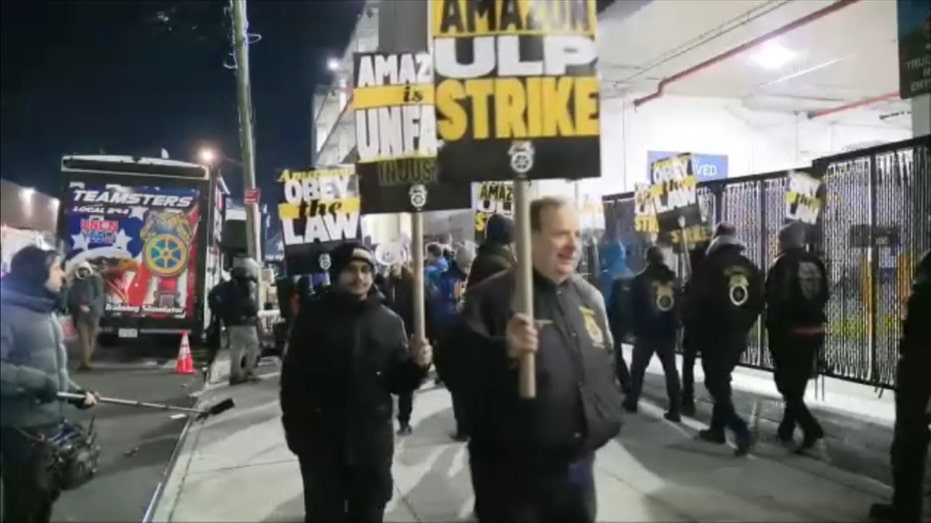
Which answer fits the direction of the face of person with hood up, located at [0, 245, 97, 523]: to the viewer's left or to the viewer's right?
to the viewer's right

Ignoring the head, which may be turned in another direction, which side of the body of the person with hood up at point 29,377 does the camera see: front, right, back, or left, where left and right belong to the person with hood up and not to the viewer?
right

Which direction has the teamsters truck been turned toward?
away from the camera

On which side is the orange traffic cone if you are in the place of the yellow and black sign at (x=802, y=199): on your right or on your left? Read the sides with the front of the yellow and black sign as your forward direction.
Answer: on your right

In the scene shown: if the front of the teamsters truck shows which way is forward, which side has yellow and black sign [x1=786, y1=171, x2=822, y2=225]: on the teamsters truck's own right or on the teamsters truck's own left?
on the teamsters truck's own right

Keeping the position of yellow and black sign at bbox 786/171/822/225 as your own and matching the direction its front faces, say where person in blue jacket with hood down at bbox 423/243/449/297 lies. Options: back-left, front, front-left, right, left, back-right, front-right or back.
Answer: right

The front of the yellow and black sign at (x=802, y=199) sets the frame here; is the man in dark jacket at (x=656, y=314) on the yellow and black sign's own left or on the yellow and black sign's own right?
on the yellow and black sign's own right

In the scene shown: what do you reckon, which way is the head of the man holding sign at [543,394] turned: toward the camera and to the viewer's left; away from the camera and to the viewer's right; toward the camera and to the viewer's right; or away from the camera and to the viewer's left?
toward the camera and to the viewer's right

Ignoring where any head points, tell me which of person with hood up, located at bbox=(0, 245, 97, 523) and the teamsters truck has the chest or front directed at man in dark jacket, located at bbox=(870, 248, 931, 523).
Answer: the person with hood up
